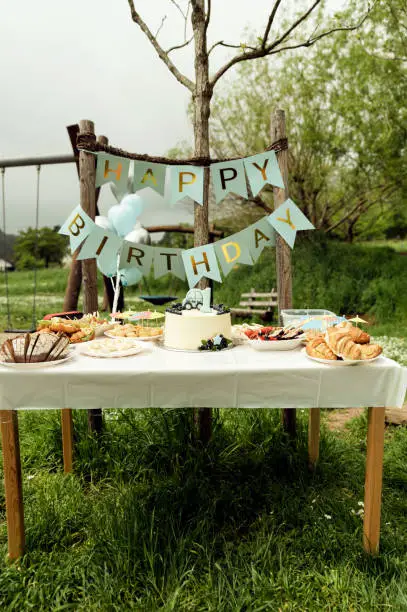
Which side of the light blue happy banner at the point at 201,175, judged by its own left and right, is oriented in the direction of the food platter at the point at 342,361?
front

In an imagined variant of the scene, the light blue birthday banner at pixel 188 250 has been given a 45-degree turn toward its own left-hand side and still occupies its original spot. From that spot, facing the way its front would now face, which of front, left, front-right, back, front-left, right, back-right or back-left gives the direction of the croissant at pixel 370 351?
front

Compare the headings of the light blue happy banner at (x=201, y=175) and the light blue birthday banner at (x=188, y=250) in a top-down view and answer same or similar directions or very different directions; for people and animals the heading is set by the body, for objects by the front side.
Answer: same or similar directions

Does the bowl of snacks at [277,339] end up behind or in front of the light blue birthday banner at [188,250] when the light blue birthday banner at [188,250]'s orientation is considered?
in front

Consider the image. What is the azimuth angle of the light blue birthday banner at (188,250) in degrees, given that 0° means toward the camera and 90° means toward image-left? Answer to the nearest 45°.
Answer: approximately 0°

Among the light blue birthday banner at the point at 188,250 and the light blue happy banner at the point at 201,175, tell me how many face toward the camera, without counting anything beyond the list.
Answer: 2

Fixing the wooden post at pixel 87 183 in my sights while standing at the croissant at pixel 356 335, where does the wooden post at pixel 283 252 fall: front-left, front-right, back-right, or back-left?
front-right

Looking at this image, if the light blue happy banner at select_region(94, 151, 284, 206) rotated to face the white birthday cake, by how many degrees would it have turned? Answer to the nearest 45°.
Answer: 0° — it already faces it

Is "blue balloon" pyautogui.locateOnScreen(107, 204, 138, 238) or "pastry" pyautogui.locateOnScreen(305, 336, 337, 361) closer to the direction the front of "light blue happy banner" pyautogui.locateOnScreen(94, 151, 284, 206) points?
the pastry

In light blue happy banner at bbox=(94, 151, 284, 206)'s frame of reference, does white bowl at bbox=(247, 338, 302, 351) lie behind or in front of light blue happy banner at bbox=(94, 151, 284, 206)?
in front

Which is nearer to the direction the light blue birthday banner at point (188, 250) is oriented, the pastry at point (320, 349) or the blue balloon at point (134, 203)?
the pastry
